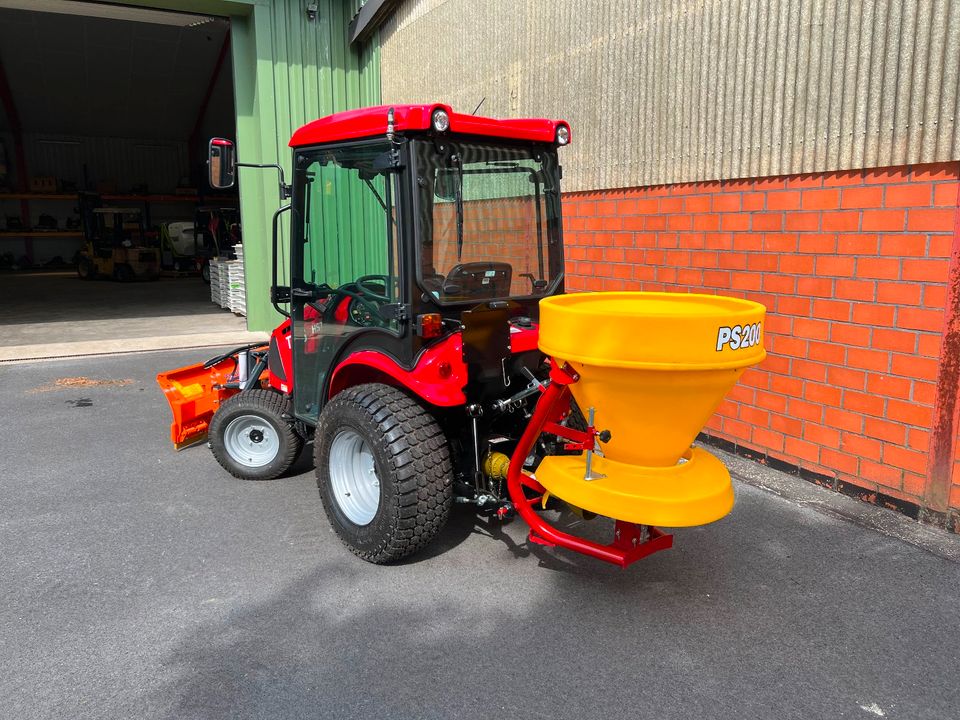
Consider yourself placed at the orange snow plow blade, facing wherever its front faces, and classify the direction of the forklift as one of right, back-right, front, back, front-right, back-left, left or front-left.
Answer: front-right

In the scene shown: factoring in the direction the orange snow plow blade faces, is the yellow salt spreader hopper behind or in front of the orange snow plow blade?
behind

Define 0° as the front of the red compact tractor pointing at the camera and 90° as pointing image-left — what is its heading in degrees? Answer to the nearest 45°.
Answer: approximately 135°

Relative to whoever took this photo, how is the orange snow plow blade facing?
facing away from the viewer and to the left of the viewer

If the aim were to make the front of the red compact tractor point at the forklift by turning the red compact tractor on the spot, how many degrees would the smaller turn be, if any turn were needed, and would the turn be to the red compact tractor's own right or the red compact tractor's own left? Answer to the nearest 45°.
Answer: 0° — it already faces it
